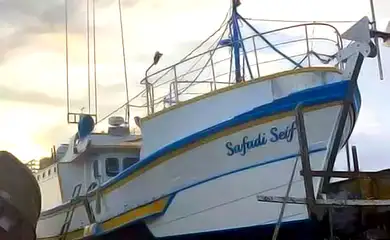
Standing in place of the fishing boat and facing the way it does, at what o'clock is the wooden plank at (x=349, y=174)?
The wooden plank is roughly at 12 o'clock from the fishing boat.

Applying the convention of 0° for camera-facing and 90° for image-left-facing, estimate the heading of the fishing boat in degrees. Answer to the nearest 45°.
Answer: approximately 315°
